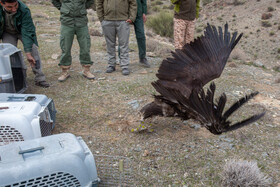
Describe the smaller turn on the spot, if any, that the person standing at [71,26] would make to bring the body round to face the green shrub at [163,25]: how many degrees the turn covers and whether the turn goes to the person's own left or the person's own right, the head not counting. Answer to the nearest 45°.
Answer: approximately 135° to the person's own left

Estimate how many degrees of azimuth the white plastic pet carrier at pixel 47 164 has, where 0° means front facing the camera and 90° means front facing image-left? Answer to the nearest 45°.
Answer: approximately 270°

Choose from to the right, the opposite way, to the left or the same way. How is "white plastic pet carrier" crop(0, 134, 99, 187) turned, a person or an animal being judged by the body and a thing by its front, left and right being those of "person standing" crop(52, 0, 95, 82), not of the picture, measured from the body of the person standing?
to the left

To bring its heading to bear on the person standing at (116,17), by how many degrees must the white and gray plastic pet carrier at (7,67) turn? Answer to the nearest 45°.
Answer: approximately 90° to its left

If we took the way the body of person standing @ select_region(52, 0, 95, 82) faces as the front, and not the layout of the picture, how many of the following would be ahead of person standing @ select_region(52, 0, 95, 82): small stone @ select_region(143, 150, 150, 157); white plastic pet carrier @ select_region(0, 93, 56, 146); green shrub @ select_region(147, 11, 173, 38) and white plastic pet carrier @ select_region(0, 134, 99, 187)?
3

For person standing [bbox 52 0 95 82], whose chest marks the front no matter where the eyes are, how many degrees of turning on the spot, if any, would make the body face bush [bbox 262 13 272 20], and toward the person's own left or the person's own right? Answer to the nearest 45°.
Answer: approximately 135° to the person's own left

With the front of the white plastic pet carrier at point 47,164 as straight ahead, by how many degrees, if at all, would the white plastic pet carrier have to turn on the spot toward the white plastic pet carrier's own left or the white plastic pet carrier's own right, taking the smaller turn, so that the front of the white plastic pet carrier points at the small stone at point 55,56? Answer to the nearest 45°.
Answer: approximately 90° to the white plastic pet carrier's own left

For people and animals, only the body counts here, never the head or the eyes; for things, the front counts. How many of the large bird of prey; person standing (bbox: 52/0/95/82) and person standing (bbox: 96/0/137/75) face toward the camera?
2
